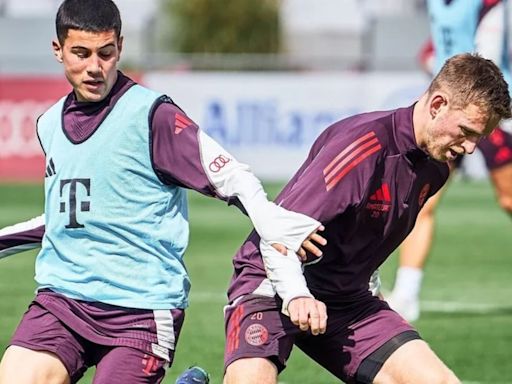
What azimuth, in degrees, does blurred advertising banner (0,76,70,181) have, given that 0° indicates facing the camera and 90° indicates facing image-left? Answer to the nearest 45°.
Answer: approximately 0°

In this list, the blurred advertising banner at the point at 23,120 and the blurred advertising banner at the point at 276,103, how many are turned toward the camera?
2

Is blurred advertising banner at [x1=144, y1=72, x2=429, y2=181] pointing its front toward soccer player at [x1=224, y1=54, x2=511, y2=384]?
yes

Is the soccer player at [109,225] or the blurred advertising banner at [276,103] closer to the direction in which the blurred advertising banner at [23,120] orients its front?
the soccer player

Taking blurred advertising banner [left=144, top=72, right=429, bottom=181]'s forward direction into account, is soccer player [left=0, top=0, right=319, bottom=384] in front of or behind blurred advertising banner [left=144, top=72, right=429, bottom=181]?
in front

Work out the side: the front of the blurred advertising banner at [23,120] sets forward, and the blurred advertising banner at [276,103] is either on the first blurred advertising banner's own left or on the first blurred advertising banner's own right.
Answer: on the first blurred advertising banner's own left

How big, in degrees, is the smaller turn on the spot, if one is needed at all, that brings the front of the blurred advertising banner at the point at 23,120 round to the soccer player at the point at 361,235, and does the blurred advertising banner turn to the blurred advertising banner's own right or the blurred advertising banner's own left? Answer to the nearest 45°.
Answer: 0° — it already faces them
